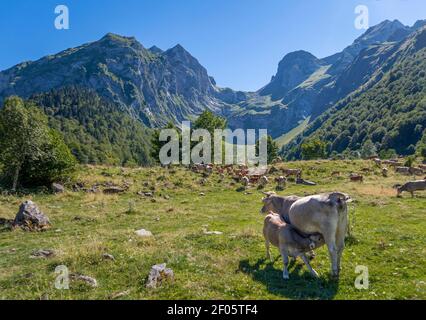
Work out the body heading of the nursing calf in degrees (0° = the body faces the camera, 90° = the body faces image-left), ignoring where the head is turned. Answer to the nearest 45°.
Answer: approximately 315°

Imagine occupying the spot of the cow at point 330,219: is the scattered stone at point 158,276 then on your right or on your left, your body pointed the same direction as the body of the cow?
on your left

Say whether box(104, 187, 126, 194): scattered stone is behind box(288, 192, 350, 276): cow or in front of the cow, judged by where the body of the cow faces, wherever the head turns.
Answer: in front

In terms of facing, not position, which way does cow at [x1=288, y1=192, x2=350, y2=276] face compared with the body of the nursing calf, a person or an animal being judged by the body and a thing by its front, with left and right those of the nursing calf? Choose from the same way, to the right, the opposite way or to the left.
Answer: the opposite way

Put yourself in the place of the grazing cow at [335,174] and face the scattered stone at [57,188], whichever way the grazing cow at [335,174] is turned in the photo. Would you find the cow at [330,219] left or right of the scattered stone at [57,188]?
left

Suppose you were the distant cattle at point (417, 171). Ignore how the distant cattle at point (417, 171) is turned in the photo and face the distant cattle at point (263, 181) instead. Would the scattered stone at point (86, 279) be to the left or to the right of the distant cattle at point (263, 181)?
left
